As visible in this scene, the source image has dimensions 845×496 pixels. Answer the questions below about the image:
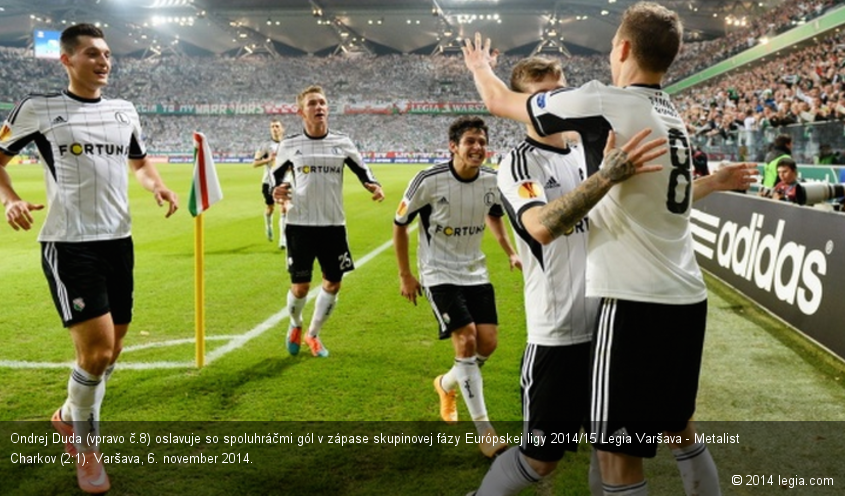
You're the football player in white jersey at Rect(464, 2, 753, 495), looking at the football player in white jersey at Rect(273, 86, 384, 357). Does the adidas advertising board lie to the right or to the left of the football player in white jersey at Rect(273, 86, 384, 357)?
right

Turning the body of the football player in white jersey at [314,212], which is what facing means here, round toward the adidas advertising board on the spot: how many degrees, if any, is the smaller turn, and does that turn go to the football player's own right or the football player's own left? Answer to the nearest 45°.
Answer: approximately 90° to the football player's own left

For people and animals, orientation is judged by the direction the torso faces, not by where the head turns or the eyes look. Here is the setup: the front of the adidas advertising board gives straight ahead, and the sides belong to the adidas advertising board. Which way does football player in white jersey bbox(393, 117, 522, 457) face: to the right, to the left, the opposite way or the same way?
to the left

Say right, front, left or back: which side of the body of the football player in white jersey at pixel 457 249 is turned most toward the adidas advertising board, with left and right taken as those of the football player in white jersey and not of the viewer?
left

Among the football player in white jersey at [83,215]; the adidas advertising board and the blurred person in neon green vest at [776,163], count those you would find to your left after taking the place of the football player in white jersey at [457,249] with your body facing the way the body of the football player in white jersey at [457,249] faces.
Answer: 2

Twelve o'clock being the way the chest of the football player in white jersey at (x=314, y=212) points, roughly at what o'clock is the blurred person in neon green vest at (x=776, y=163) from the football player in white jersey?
The blurred person in neon green vest is roughly at 8 o'clock from the football player in white jersey.

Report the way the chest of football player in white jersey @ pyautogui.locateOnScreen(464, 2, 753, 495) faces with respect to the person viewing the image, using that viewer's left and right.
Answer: facing away from the viewer and to the left of the viewer

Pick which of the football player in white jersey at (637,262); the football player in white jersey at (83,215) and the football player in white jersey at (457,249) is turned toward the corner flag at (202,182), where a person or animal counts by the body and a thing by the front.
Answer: the football player in white jersey at (637,262)

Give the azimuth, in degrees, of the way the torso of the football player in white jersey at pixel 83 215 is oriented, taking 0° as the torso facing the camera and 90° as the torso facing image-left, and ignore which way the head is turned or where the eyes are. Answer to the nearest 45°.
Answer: approximately 315°

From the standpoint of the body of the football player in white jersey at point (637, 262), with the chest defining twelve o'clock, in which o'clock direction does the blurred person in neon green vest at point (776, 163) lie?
The blurred person in neon green vest is roughly at 2 o'clock from the football player in white jersey.
